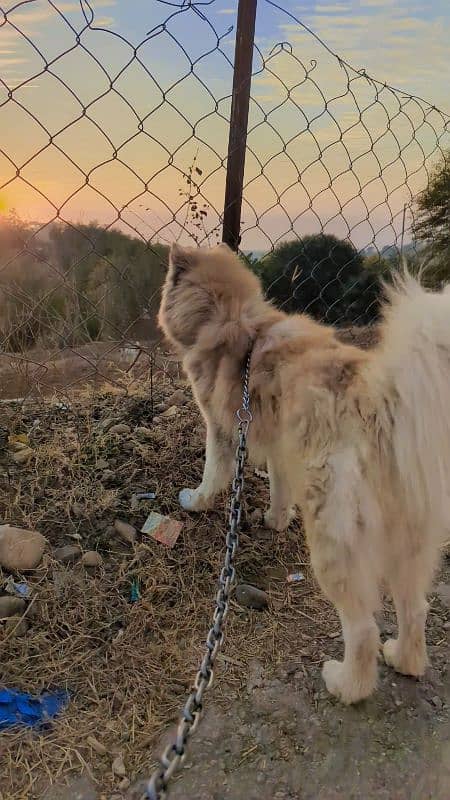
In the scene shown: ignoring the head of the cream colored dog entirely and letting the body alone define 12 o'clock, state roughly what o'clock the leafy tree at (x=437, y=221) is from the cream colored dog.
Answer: The leafy tree is roughly at 2 o'clock from the cream colored dog.

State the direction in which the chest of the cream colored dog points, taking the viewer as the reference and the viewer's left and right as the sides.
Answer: facing away from the viewer and to the left of the viewer

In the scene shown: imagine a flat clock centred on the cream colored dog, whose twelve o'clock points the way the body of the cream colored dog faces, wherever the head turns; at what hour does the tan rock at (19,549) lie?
The tan rock is roughly at 11 o'clock from the cream colored dog.

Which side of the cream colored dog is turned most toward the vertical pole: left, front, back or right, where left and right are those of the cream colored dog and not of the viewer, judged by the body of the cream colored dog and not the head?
front

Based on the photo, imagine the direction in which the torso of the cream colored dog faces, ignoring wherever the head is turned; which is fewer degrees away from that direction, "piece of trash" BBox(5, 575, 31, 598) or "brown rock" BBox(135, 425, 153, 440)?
the brown rock

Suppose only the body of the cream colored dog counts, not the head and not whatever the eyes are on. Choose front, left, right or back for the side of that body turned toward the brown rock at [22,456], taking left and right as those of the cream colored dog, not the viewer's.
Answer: front

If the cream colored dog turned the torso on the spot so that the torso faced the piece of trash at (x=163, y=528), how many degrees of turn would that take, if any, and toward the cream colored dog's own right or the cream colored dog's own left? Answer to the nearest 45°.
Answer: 0° — it already faces it

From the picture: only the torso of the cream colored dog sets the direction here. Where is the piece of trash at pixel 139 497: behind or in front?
in front

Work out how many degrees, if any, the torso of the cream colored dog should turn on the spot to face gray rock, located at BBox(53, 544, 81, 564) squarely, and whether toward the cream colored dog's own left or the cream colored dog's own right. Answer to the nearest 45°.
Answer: approximately 45° to the cream colored dog's own left
